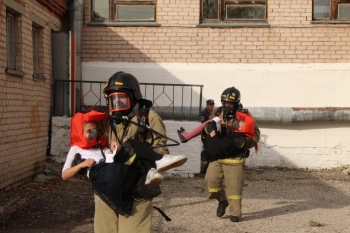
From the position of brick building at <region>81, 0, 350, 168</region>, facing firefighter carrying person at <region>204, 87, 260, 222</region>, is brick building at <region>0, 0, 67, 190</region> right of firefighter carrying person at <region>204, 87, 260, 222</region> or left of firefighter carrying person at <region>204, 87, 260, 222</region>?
right

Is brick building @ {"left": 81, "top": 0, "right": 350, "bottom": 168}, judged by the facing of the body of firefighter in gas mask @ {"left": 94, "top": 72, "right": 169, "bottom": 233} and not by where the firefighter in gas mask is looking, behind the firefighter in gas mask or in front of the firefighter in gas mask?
behind

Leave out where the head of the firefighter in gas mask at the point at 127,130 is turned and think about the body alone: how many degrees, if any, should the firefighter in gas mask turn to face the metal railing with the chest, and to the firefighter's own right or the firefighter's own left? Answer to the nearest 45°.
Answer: approximately 135° to the firefighter's own right

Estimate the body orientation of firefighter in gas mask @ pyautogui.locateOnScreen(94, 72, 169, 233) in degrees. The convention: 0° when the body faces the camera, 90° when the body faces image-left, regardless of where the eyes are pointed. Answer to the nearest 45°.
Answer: approximately 45°

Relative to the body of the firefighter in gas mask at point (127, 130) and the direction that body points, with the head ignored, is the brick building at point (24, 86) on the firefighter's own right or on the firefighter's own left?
on the firefighter's own right
